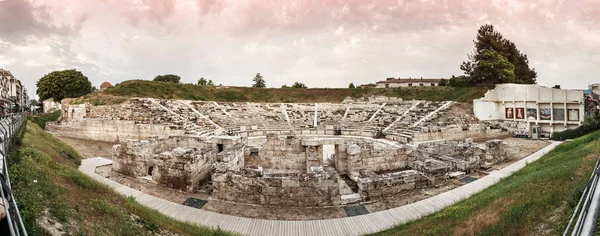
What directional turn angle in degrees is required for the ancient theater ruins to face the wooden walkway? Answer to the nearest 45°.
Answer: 0° — it already faces it

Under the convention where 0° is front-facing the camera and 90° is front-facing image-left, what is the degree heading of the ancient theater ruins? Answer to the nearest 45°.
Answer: approximately 0°

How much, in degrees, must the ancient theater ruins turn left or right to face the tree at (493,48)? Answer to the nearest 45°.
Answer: approximately 135° to its left

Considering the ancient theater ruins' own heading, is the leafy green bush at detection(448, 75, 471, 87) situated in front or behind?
behind

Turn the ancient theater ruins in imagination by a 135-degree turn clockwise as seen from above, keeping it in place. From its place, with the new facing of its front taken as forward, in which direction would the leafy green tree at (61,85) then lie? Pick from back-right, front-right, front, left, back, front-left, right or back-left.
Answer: front

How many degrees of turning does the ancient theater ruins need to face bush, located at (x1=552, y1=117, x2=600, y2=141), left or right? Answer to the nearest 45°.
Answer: approximately 90° to its left
